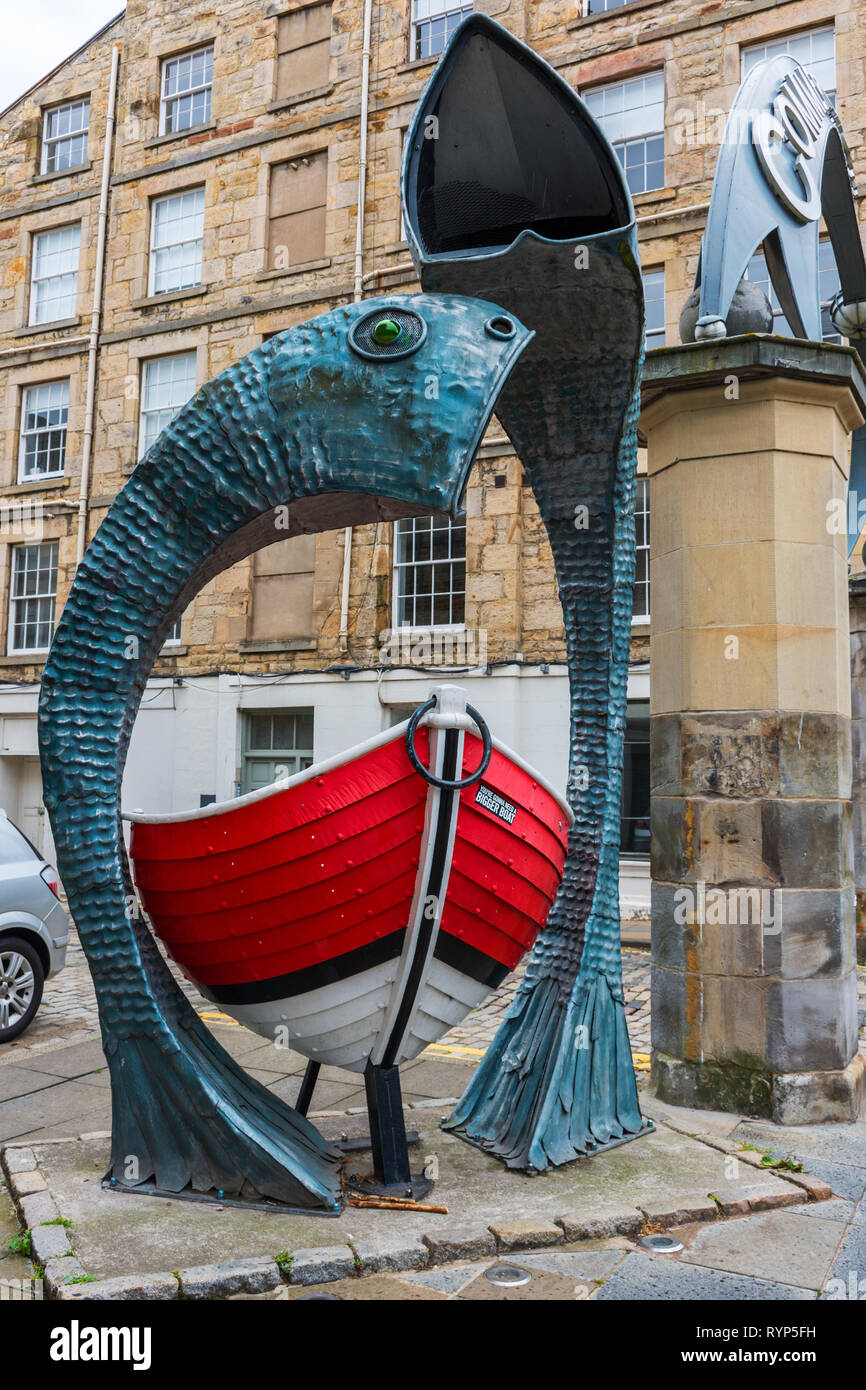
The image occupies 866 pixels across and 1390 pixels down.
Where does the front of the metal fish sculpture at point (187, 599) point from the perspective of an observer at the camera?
facing to the right of the viewer

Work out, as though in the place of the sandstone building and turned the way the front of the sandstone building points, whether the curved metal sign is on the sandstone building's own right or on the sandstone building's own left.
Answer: on the sandstone building's own left

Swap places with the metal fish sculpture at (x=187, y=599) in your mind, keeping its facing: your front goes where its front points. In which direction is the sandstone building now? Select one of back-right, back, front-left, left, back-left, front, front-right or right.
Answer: left

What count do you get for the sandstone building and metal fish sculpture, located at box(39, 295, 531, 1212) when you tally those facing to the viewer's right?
1

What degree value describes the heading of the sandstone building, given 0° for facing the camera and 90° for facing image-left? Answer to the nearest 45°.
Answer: approximately 45°

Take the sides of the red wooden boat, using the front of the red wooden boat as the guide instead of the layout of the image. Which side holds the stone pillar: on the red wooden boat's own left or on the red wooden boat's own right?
on the red wooden boat's own left

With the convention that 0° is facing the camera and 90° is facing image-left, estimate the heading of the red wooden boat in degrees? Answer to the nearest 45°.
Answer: approximately 315°

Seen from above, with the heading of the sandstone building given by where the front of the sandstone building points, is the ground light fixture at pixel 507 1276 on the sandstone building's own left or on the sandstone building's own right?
on the sandstone building's own left
